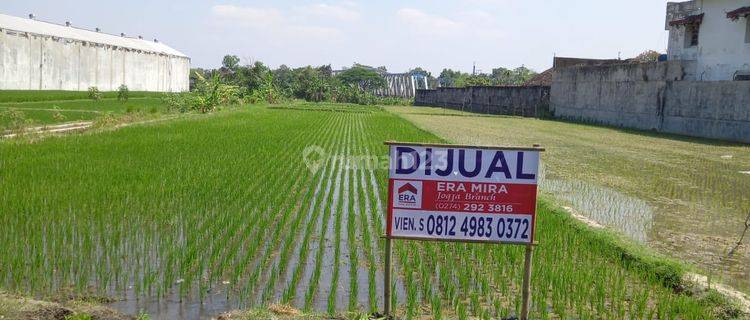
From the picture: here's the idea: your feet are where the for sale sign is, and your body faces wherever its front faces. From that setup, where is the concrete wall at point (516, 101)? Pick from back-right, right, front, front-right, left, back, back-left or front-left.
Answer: back

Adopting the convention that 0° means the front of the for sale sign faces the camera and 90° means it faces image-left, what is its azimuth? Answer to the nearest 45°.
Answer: approximately 0°

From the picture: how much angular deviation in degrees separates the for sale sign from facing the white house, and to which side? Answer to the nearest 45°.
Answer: approximately 180°

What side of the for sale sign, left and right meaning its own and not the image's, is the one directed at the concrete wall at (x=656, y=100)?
back

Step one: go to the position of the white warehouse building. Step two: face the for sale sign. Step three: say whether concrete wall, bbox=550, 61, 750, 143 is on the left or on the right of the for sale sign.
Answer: left

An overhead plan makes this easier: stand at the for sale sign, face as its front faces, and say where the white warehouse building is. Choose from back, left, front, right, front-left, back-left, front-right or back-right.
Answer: back-right

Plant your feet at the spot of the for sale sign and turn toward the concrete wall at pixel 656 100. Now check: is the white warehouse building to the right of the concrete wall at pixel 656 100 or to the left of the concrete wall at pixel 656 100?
left
